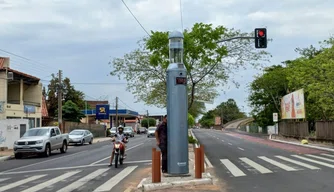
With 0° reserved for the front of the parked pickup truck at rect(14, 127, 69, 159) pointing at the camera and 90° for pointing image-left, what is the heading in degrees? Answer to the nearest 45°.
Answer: approximately 45°

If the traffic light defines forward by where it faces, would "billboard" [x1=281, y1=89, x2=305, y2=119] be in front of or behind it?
behind

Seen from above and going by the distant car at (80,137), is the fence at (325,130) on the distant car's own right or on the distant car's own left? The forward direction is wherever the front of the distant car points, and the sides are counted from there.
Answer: on the distant car's own left

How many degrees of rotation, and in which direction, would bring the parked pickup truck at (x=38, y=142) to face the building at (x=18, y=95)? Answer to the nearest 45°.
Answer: approximately 135° to its right

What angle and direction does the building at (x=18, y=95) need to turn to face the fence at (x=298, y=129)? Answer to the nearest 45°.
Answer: approximately 45° to its left

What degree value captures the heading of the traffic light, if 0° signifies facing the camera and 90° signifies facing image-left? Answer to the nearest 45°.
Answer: approximately 0°

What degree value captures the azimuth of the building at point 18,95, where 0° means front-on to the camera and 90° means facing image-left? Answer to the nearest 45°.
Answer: approximately 315°

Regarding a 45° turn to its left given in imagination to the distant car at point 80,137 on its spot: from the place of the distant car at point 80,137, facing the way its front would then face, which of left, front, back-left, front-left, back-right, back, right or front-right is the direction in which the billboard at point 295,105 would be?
left

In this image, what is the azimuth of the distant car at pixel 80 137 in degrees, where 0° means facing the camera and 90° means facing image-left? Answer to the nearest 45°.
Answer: approximately 45°

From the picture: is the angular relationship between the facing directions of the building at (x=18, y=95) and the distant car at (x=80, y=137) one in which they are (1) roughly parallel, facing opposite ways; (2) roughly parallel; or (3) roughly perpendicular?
roughly perpendicular

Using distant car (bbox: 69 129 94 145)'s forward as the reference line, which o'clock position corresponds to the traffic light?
The traffic light is roughly at 10 o'clock from the distant car.

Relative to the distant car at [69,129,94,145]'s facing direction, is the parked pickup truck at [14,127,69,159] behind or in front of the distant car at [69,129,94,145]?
in front

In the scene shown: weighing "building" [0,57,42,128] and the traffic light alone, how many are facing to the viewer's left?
0
